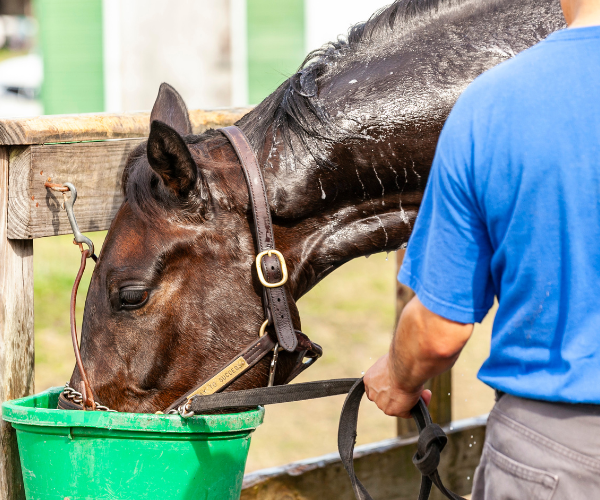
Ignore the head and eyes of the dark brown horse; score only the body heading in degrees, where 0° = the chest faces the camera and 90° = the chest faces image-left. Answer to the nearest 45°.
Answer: approximately 90°

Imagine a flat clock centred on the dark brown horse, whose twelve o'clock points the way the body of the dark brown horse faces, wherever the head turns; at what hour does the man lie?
The man is roughly at 8 o'clock from the dark brown horse.

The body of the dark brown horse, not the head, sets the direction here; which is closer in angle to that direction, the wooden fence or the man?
the wooden fence

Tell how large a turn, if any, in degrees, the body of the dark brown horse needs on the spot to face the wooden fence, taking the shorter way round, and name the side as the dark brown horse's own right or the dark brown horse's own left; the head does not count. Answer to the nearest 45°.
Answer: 0° — it already faces it
